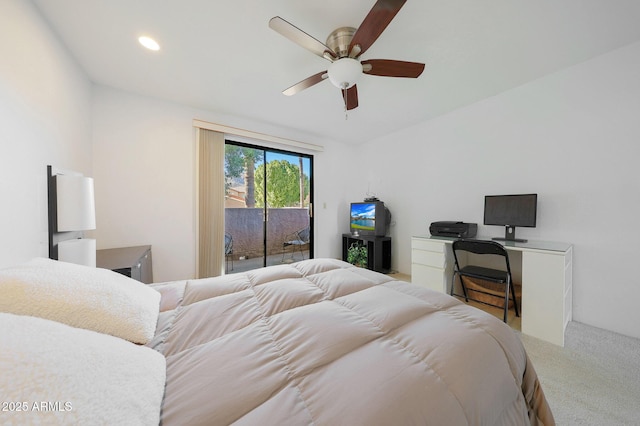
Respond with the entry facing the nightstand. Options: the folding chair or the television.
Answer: the television

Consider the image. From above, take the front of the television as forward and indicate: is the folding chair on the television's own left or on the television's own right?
on the television's own left

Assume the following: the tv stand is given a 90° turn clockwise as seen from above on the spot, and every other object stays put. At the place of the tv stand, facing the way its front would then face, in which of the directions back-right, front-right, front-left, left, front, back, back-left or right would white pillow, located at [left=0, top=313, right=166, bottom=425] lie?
back-left

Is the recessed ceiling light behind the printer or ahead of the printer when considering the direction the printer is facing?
ahead

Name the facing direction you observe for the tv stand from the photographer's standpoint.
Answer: facing the viewer and to the left of the viewer

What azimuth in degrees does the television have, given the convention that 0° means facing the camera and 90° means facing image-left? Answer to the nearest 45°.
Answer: approximately 45°

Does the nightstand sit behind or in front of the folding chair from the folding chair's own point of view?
behind

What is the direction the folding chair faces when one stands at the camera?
facing away from the viewer and to the right of the viewer

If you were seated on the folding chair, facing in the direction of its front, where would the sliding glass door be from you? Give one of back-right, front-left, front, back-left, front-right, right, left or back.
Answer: back-left

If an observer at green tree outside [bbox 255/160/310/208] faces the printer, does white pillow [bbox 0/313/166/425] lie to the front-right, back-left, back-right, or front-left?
front-right

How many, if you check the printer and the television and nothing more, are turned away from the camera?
0

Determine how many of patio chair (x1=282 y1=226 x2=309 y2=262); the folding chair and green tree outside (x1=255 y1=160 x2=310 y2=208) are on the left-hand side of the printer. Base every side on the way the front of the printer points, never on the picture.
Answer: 1

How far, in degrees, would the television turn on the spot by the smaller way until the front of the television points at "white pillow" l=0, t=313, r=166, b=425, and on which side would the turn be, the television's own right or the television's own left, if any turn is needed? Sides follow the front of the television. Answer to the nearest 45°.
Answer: approximately 45° to the television's own left

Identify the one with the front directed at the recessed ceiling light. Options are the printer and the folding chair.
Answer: the printer

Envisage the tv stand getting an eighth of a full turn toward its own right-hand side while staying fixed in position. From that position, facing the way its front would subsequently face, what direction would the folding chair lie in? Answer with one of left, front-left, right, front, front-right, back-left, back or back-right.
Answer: back-left

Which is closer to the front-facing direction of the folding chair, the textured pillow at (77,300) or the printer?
the printer

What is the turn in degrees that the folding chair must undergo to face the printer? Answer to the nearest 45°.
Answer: approximately 90° to its left

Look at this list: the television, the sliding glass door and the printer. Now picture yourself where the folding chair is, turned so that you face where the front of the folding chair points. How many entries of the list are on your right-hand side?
0
